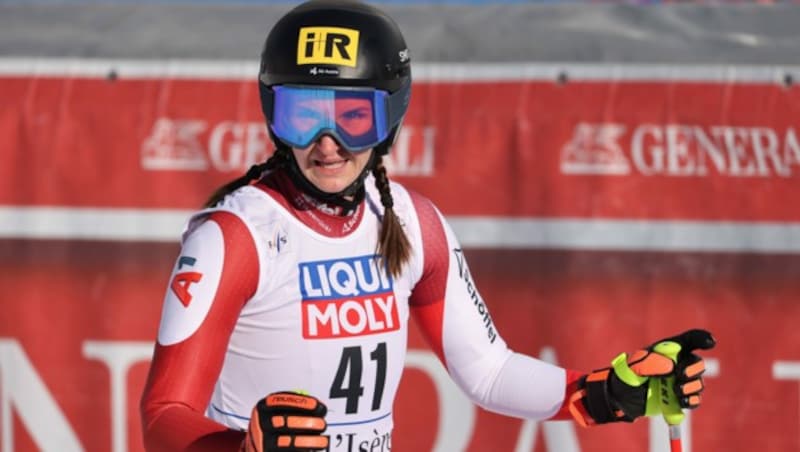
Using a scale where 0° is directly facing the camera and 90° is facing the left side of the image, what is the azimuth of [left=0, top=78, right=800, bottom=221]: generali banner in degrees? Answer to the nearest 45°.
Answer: approximately 0°
